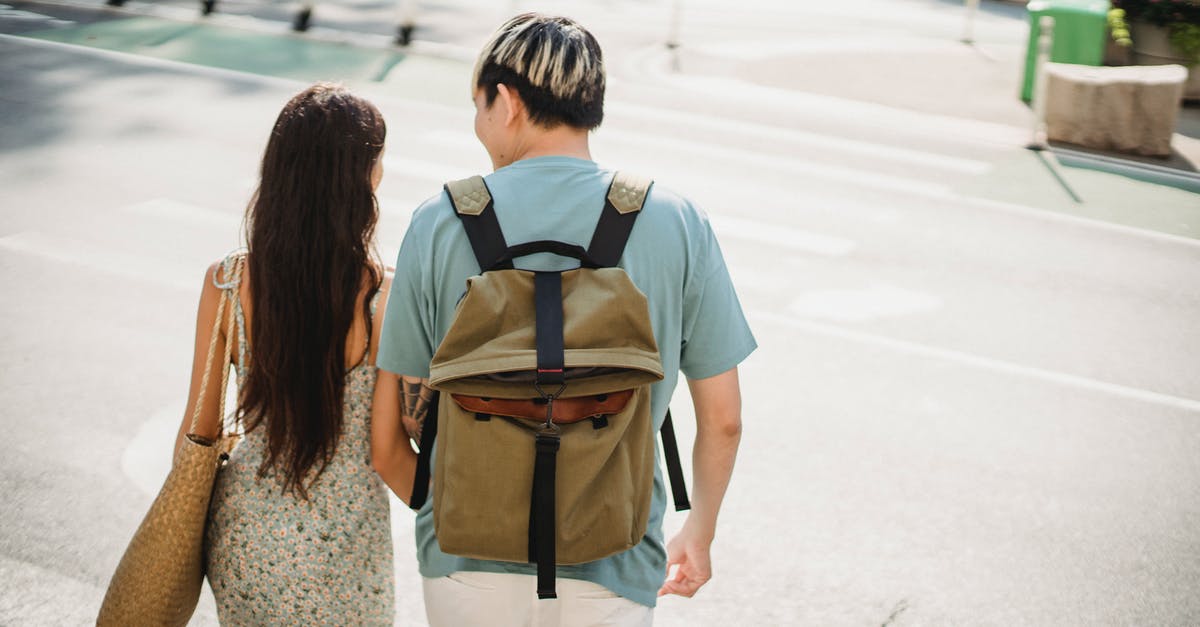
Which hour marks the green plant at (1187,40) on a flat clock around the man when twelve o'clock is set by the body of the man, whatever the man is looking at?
The green plant is roughly at 1 o'clock from the man.

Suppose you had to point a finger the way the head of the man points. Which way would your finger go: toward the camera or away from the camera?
away from the camera

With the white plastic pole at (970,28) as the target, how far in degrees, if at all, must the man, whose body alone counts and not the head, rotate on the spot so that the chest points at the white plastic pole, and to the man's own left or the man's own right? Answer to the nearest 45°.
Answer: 0° — they already face it

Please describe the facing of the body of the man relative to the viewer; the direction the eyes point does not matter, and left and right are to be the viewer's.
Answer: facing away from the viewer

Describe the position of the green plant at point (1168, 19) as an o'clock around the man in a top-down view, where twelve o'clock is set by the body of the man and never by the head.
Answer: The green plant is roughly at 1 o'clock from the man.

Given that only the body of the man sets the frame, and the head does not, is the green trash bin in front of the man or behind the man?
in front

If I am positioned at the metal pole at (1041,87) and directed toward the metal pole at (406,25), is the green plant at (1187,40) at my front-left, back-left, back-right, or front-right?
back-right

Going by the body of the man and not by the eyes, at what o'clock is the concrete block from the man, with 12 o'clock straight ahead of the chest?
The concrete block is roughly at 1 o'clock from the man.
